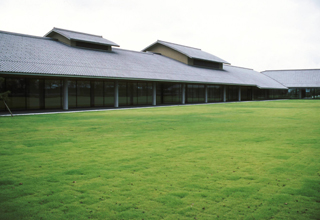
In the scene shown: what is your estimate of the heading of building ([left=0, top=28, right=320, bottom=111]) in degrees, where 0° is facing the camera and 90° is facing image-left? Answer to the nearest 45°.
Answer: approximately 315°
